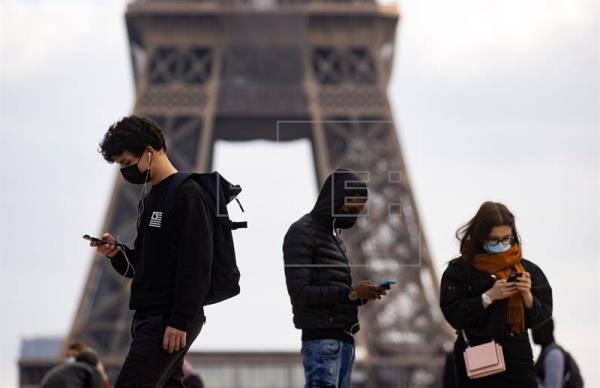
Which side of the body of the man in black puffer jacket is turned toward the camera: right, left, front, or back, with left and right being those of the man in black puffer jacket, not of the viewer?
right

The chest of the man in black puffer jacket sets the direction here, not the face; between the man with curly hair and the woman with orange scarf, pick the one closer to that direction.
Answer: the woman with orange scarf

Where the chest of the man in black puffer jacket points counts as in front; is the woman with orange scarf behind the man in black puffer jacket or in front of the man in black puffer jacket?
in front

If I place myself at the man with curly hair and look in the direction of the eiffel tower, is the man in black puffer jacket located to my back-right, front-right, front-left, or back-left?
front-right

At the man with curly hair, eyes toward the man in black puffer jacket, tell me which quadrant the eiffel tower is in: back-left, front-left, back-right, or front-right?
front-left

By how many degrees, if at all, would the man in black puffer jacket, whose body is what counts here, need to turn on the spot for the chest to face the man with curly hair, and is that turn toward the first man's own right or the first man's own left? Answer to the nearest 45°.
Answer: approximately 135° to the first man's own right
